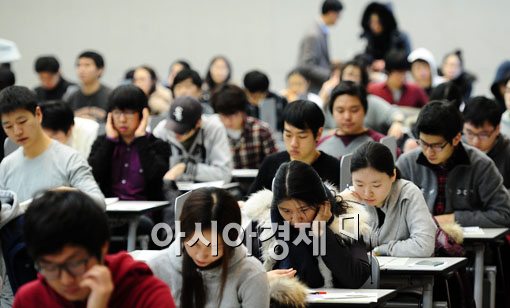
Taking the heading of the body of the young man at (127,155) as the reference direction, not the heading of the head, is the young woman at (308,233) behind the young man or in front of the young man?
in front

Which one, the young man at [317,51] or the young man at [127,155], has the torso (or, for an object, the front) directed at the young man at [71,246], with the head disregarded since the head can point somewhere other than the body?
the young man at [127,155]

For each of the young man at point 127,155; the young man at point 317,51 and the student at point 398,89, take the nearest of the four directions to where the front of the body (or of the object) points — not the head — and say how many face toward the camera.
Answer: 2

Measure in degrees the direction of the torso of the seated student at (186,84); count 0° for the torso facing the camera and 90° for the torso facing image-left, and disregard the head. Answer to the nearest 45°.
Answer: approximately 45°

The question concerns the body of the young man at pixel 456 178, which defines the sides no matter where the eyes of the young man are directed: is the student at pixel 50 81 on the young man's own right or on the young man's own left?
on the young man's own right

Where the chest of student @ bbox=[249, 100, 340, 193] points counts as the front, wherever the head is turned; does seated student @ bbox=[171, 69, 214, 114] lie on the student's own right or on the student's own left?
on the student's own right

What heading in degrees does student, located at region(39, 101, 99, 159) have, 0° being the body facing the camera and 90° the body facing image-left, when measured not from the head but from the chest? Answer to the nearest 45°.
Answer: approximately 45°

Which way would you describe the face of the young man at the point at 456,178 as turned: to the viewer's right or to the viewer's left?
to the viewer's left

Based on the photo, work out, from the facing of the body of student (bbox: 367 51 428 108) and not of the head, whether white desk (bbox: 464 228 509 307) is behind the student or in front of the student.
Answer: in front
